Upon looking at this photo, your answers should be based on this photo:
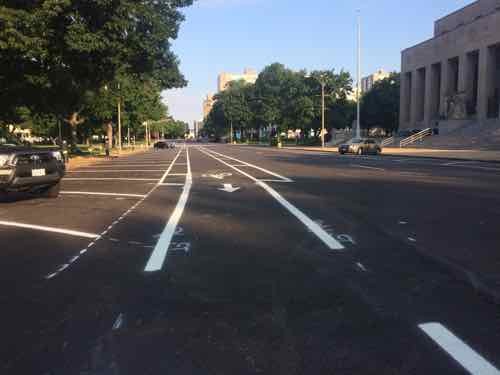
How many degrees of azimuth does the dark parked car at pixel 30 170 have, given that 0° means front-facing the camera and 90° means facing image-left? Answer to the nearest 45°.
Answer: approximately 315°

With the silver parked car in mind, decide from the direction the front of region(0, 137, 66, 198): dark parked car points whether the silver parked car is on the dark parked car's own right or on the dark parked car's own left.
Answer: on the dark parked car's own left
